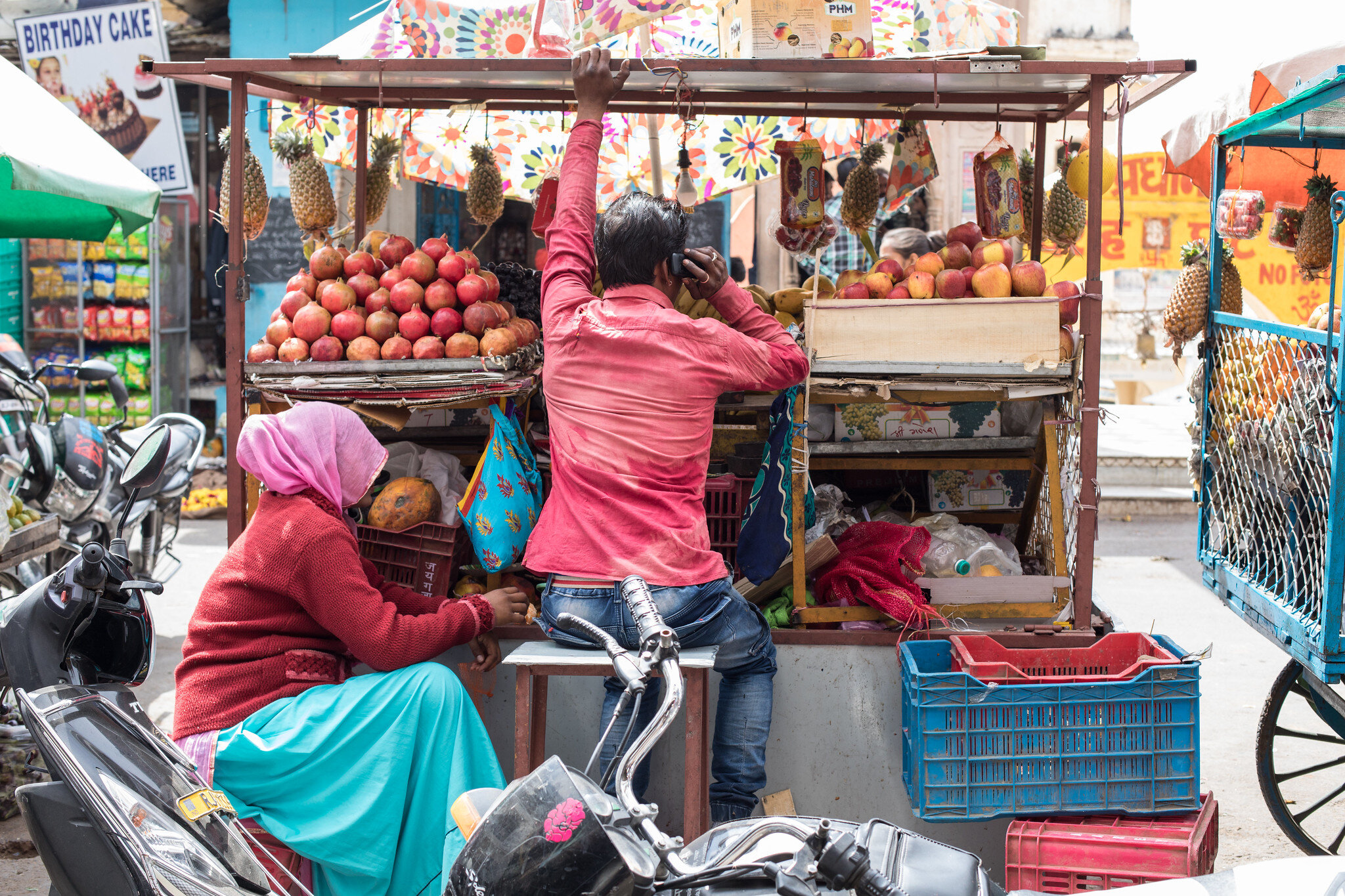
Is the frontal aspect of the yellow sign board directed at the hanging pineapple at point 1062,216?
yes

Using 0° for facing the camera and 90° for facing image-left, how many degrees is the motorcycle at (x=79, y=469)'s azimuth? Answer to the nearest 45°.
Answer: approximately 45°

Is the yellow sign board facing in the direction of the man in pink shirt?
yes

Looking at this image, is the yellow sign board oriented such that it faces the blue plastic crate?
yes

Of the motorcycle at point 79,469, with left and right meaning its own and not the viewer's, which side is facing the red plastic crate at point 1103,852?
left

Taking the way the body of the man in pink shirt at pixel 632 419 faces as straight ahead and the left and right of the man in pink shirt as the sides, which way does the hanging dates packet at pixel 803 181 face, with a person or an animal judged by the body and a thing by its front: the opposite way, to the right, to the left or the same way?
the opposite way

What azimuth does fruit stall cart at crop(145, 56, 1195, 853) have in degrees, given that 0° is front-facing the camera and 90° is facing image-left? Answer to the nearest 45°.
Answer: approximately 0°

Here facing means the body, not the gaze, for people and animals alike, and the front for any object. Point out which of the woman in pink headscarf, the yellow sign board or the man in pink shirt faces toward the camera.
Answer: the yellow sign board

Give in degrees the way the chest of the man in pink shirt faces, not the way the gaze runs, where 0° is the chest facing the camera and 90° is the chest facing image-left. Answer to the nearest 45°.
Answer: approximately 180°

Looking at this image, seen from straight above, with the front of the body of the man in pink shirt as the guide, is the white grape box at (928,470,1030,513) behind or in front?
in front

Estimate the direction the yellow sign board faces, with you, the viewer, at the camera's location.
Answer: facing the viewer

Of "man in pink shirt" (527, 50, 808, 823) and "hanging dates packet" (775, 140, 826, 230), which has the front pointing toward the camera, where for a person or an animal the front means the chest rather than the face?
the hanging dates packet

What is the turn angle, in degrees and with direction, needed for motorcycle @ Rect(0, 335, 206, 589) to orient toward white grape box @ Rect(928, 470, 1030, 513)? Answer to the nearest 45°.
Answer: approximately 90° to its left

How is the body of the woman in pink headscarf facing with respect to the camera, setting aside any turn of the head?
to the viewer's right
